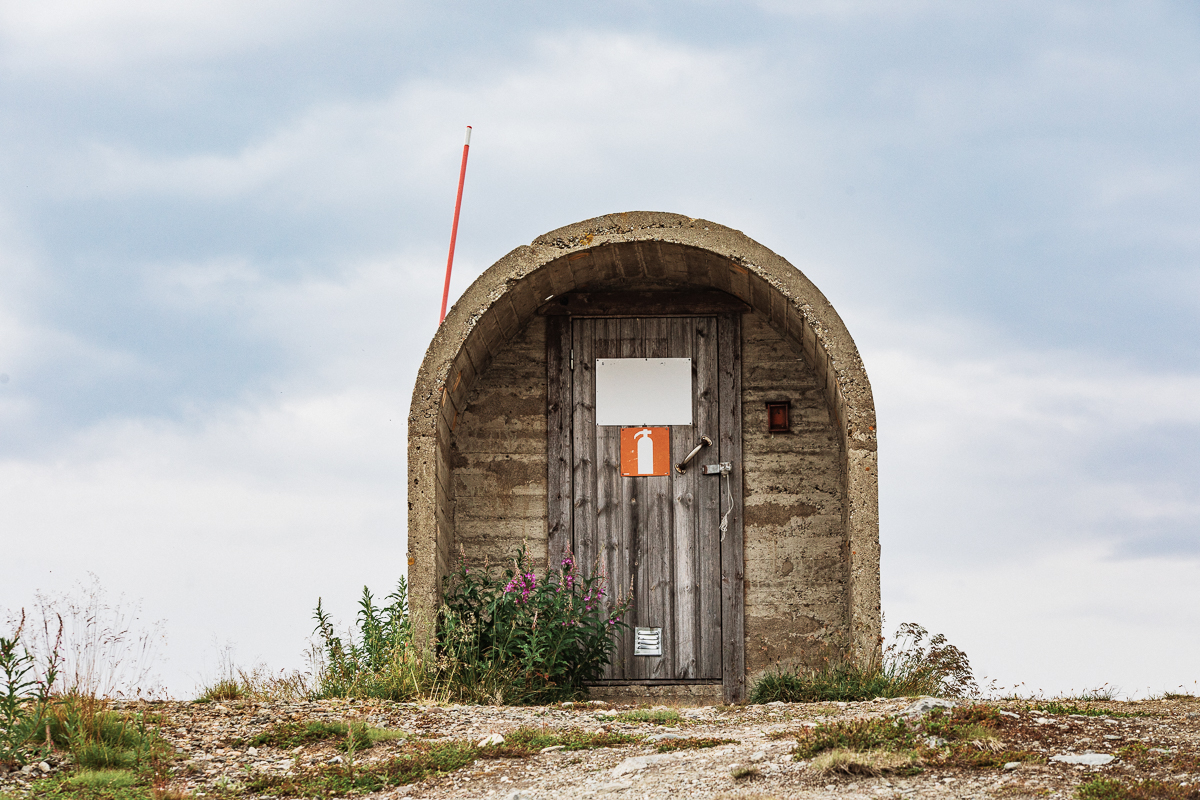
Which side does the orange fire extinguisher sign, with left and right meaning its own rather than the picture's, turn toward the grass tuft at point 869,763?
front

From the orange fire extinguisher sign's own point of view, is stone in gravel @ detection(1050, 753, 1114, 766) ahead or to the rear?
ahead

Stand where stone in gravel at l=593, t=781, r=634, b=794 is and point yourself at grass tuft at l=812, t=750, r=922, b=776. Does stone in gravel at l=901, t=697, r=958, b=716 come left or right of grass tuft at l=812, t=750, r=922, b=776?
left

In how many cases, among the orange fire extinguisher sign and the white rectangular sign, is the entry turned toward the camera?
2

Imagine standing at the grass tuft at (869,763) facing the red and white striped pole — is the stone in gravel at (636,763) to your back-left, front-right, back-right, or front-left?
front-left

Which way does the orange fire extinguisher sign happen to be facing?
toward the camera

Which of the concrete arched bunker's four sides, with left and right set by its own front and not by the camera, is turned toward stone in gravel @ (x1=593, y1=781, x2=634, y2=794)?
front

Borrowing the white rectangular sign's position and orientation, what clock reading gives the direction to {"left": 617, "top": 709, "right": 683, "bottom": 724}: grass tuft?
The grass tuft is roughly at 12 o'clock from the white rectangular sign.

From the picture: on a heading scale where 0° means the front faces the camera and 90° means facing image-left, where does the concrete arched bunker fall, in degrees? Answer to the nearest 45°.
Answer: approximately 0°

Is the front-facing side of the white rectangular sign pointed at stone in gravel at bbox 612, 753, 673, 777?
yes

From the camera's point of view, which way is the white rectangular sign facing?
toward the camera

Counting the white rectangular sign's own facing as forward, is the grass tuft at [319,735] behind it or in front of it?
in front

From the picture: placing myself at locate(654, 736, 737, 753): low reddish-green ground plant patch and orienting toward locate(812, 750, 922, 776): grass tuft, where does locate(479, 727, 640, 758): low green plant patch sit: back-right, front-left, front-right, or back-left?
back-right

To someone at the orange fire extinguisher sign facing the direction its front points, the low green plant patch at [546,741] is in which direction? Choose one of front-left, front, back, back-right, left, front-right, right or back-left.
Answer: front

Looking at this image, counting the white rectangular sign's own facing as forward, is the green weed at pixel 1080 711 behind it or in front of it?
in front
